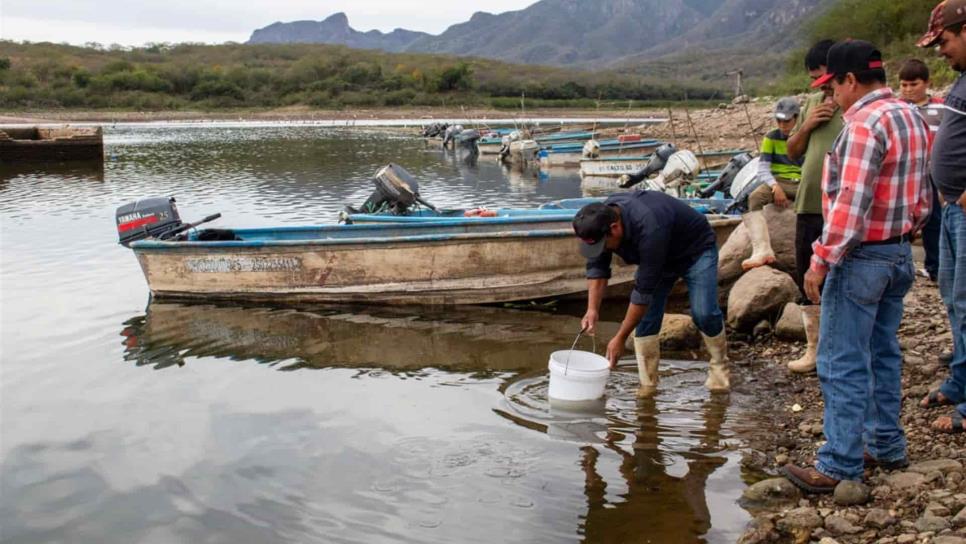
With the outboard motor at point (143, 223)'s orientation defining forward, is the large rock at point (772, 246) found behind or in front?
in front

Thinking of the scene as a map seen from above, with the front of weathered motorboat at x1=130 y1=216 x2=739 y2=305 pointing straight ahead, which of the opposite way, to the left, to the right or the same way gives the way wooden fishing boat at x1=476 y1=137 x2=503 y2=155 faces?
the same way

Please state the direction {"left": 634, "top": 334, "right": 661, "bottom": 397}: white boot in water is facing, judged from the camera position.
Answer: facing the viewer and to the left of the viewer

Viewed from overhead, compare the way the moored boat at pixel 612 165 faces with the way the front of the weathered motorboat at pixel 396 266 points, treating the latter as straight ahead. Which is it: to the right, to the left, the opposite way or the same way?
the same way

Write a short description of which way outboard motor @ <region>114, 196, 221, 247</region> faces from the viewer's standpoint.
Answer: facing to the right of the viewer

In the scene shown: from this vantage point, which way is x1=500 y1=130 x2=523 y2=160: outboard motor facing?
to the viewer's right

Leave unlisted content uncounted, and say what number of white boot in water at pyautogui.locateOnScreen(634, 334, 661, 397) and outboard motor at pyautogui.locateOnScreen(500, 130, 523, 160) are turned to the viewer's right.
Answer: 1

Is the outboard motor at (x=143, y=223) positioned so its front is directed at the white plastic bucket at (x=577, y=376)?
no

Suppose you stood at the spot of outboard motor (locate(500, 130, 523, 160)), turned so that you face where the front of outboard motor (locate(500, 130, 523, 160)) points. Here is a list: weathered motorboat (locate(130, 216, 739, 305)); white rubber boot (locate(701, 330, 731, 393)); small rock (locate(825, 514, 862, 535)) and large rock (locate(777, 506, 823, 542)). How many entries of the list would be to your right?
4

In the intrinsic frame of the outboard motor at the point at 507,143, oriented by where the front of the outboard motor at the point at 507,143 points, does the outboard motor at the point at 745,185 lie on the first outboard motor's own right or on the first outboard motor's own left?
on the first outboard motor's own right

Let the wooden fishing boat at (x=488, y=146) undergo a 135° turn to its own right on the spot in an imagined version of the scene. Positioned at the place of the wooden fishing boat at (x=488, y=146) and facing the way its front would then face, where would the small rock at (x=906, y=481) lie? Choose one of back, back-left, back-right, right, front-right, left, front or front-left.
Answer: front-left

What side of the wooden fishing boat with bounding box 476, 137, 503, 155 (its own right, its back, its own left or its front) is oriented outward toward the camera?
right

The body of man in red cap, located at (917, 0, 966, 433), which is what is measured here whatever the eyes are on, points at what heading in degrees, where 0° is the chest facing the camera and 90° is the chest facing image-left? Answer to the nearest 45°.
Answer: approximately 90°

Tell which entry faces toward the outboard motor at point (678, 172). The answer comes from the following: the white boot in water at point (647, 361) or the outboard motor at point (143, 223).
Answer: the outboard motor at point (143, 223)

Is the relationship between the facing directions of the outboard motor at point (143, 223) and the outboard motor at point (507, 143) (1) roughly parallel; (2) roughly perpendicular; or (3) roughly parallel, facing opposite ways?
roughly parallel

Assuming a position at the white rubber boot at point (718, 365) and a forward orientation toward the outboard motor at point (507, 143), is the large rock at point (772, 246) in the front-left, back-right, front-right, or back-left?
front-right
